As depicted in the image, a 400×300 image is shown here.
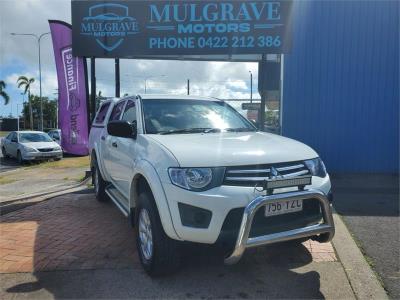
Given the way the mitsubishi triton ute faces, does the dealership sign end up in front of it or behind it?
behind

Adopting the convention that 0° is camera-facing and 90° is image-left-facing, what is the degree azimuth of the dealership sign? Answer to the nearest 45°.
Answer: approximately 0°

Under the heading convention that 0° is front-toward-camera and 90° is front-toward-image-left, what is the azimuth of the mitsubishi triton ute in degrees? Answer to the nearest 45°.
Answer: approximately 315°

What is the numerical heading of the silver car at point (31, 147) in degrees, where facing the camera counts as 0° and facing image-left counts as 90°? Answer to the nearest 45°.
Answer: approximately 315°

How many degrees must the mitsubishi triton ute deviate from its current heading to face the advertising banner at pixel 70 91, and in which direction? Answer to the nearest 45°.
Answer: approximately 180°

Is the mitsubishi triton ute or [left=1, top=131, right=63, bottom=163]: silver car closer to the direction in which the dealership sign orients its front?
the mitsubishi triton ute

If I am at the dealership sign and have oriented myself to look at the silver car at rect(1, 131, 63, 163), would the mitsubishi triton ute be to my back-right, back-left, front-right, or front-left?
back-left

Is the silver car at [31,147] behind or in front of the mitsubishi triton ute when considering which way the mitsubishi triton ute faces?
behind

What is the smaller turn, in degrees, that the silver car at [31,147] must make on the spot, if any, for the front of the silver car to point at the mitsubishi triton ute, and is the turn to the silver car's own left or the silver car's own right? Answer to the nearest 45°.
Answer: approximately 45° to the silver car's own right
